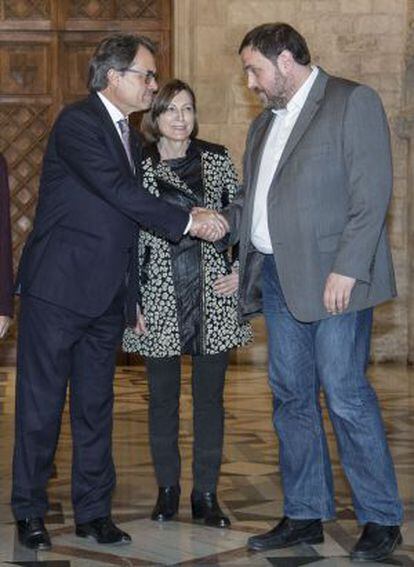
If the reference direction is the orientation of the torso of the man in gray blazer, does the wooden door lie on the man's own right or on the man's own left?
on the man's own right

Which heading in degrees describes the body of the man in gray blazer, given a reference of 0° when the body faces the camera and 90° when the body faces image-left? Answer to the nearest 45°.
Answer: approximately 45°

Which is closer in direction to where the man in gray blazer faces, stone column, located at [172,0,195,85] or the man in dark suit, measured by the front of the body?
the man in dark suit

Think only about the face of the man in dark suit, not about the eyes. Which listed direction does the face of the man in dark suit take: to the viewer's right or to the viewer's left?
to the viewer's right

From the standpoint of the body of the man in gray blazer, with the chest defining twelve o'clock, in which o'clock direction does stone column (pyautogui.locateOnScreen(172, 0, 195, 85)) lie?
The stone column is roughly at 4 o'clock from the man in gray blazer.

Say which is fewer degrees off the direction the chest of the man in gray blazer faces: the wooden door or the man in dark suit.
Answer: the man in dark suit

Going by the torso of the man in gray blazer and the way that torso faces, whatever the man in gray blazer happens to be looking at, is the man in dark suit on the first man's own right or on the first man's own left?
on the first man's own right
